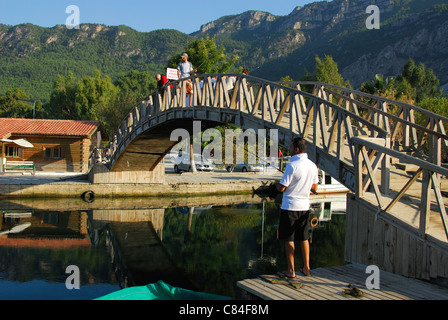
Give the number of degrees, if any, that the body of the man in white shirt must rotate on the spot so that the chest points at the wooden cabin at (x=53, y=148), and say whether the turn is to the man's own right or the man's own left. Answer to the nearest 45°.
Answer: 0° — they already face it

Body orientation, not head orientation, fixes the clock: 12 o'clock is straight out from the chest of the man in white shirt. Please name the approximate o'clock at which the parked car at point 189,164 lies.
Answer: The parked car is roughly at 1 o'clock from the man in white shirt.

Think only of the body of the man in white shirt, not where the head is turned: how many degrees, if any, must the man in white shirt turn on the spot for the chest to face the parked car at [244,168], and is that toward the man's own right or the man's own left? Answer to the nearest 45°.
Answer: approximately 45° to the man's own right

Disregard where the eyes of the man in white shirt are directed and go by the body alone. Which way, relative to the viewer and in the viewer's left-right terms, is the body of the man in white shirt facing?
facing away from the viewer and to the left of the viewer

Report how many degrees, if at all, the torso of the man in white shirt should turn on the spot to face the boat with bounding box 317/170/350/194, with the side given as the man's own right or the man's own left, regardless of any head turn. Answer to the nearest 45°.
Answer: approximately 45° to the man's own right
